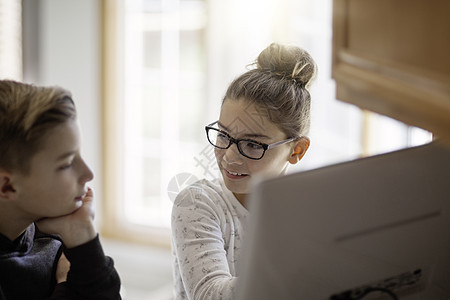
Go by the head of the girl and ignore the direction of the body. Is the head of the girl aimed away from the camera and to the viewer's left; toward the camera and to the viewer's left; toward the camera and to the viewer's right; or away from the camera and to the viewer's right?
toward the camera and to the viewer's left

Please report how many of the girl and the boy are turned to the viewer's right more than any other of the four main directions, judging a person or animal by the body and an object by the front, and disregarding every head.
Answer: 1

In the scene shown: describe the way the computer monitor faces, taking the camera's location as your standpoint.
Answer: facing away from the viewer and to the left of the viewer

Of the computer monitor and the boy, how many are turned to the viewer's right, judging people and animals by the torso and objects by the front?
1

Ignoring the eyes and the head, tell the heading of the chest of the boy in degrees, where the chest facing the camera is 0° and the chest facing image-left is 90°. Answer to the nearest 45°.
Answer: approximately 270°

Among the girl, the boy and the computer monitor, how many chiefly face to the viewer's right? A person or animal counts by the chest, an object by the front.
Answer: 1

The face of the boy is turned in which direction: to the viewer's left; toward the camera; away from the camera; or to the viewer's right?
to the viewer's right
